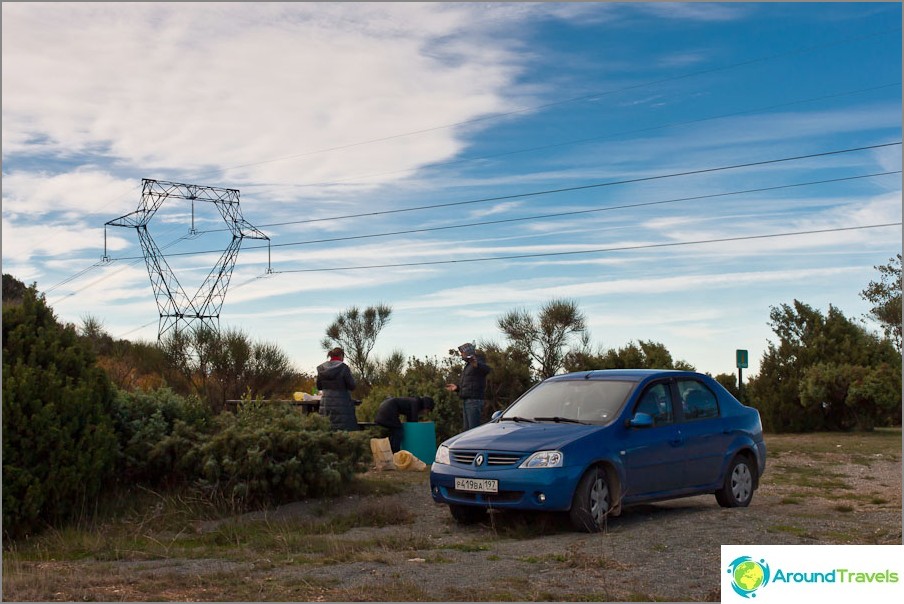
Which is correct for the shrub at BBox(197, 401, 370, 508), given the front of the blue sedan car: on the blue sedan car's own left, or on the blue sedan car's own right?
on the blue sedan car's own right

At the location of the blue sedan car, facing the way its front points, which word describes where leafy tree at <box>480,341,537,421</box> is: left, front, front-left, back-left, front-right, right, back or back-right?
back-right

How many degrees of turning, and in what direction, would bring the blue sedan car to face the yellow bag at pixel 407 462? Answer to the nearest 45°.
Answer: approximately 90° to its right

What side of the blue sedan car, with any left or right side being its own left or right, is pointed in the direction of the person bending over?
right

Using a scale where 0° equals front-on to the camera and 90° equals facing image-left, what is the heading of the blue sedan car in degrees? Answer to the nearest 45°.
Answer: approximately 45°

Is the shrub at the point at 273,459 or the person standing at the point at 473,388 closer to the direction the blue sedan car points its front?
the shrub

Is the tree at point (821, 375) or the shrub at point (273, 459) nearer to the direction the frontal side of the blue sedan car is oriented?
the shrub

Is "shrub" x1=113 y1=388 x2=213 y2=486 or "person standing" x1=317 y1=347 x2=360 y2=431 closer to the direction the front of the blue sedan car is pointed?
the shrub

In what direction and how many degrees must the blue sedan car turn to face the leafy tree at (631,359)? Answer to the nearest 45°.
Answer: approximately 135° to its right
